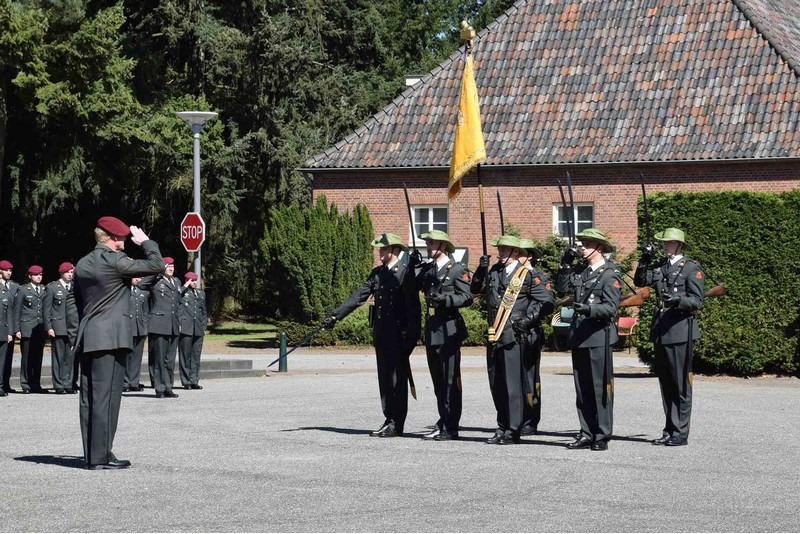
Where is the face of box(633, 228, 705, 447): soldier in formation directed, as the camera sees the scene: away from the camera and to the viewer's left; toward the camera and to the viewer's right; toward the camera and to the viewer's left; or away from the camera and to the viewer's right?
toward the camera and to the viewer's left

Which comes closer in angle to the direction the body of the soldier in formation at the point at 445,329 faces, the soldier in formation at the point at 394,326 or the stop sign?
the soldier in formation

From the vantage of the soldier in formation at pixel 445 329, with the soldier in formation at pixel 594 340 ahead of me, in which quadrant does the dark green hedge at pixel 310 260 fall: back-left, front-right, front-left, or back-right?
back-left

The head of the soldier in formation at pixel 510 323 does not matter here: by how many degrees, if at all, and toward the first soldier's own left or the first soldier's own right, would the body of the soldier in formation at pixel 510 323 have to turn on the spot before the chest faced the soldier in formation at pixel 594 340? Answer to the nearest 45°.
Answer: approximately 90° to the first soldier's own left

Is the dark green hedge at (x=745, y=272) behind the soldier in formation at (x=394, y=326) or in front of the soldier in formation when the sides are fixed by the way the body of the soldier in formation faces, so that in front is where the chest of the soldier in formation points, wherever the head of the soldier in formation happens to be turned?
behind

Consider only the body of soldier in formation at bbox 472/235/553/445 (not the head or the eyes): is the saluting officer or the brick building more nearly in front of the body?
the saluting officer

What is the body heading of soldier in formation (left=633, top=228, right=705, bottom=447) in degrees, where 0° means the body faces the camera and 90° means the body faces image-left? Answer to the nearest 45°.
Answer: approximately 45°

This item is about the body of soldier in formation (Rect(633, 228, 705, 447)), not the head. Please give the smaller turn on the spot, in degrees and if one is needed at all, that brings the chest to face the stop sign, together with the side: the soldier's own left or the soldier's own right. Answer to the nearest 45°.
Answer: approximately 90° to the soldier's own right

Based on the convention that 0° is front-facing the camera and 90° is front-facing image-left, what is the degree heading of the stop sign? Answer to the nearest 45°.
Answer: approximately 45°

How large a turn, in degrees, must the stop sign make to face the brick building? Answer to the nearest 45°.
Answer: approximately 180°
